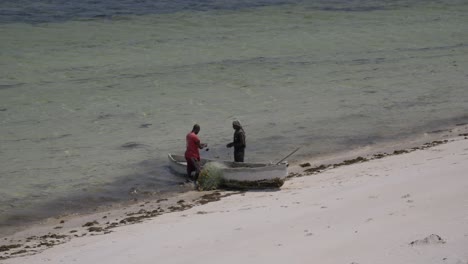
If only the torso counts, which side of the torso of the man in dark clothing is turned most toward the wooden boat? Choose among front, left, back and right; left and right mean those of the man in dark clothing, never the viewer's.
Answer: left

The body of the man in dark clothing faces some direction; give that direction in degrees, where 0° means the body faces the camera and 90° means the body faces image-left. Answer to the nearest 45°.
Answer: approximately 90°
